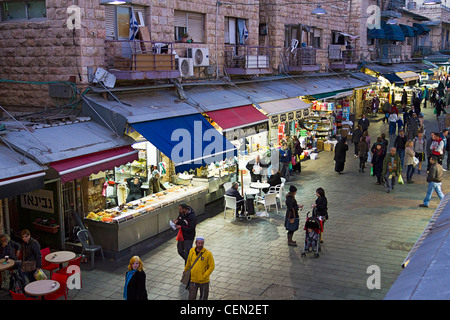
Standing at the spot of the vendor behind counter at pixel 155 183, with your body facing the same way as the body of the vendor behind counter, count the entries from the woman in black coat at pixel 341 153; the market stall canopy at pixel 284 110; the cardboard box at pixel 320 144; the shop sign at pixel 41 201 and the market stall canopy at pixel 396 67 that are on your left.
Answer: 4

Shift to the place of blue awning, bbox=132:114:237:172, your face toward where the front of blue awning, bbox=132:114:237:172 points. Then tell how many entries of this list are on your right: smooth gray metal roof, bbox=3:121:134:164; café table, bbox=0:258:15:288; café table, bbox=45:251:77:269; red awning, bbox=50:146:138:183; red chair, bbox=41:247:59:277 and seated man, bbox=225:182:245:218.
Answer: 5

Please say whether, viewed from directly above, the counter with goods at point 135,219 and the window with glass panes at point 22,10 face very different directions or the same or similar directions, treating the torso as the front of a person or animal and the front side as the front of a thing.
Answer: same or similar directions

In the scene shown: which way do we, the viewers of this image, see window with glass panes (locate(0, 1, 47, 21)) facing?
facing the viewer and to the right of the viewer

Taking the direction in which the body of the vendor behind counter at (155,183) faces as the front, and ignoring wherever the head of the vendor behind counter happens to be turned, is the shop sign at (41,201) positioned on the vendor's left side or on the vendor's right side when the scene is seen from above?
on the vendor's right side

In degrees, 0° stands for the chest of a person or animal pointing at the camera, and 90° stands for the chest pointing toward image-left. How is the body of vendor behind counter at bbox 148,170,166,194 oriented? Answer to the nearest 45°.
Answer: approximately 315°

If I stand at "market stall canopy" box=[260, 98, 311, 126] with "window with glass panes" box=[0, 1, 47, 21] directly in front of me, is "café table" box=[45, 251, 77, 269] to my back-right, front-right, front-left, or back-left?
front-left

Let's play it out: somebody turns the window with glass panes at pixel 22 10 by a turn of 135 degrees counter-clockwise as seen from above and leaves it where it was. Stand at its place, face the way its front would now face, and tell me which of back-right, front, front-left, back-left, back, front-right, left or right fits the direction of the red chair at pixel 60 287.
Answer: back

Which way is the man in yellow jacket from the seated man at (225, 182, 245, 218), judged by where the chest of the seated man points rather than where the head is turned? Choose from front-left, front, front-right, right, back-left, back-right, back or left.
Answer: right

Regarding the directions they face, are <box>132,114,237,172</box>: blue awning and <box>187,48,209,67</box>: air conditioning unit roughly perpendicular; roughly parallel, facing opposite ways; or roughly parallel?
roughly parallel

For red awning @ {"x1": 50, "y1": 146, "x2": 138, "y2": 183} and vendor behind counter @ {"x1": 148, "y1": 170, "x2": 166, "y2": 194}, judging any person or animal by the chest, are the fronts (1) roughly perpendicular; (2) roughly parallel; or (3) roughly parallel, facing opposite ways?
roughly parallel
